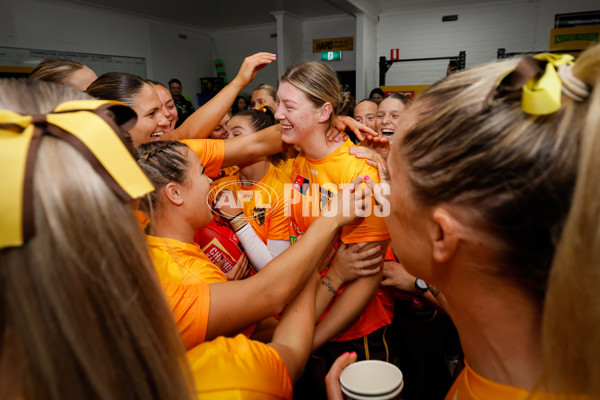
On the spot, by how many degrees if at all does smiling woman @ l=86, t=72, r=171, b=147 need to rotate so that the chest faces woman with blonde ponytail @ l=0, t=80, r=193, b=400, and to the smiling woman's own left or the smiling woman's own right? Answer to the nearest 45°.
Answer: approximately 90° to the smiling woman's own right

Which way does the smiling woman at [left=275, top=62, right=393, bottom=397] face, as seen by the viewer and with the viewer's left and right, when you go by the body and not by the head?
facing the viewer and to the left of the viewer

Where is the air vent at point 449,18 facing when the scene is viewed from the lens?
facing the viewer

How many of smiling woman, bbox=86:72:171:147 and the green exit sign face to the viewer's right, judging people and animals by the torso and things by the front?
1

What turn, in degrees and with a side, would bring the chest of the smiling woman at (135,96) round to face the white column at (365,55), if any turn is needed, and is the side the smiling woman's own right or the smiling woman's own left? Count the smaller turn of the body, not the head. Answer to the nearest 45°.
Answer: approximately 45° to the smiling woman's own left

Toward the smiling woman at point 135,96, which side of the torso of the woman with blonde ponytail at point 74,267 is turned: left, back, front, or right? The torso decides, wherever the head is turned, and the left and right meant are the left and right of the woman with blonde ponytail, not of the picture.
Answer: front

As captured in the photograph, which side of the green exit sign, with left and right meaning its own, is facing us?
front

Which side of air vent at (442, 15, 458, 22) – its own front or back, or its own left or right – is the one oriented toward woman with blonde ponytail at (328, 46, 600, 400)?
front

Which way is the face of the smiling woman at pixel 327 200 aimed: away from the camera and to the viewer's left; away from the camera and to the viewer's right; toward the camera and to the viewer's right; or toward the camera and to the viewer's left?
toward the camera and to the viewer's left

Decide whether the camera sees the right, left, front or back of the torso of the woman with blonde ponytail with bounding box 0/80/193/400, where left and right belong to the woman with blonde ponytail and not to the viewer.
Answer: back

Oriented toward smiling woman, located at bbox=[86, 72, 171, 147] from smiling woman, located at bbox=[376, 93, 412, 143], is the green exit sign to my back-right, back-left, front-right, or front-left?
back-right

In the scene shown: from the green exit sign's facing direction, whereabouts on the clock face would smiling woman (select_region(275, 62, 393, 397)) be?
The smiling woman is roughly at 12 o'clock from the green exit sign.

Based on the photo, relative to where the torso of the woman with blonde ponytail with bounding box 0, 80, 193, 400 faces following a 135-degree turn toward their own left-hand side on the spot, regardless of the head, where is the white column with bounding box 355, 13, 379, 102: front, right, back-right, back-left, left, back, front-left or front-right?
back
